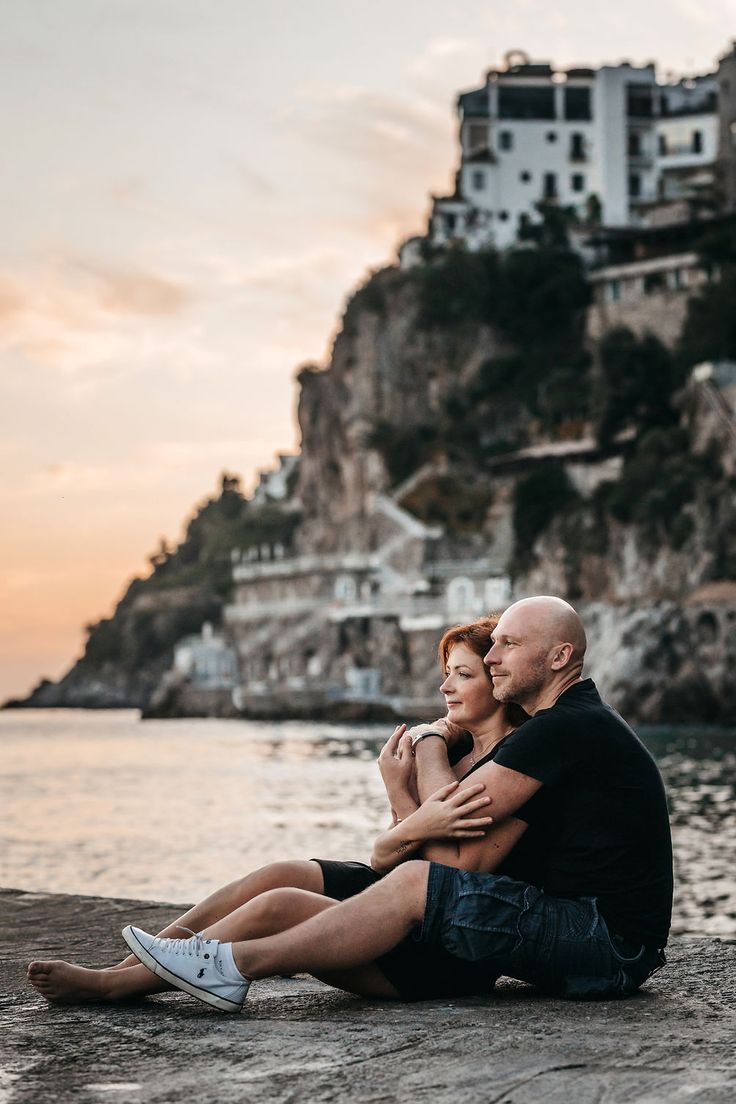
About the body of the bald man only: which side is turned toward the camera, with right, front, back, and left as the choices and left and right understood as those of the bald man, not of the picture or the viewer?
left

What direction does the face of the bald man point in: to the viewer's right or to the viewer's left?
to the viewer's left
